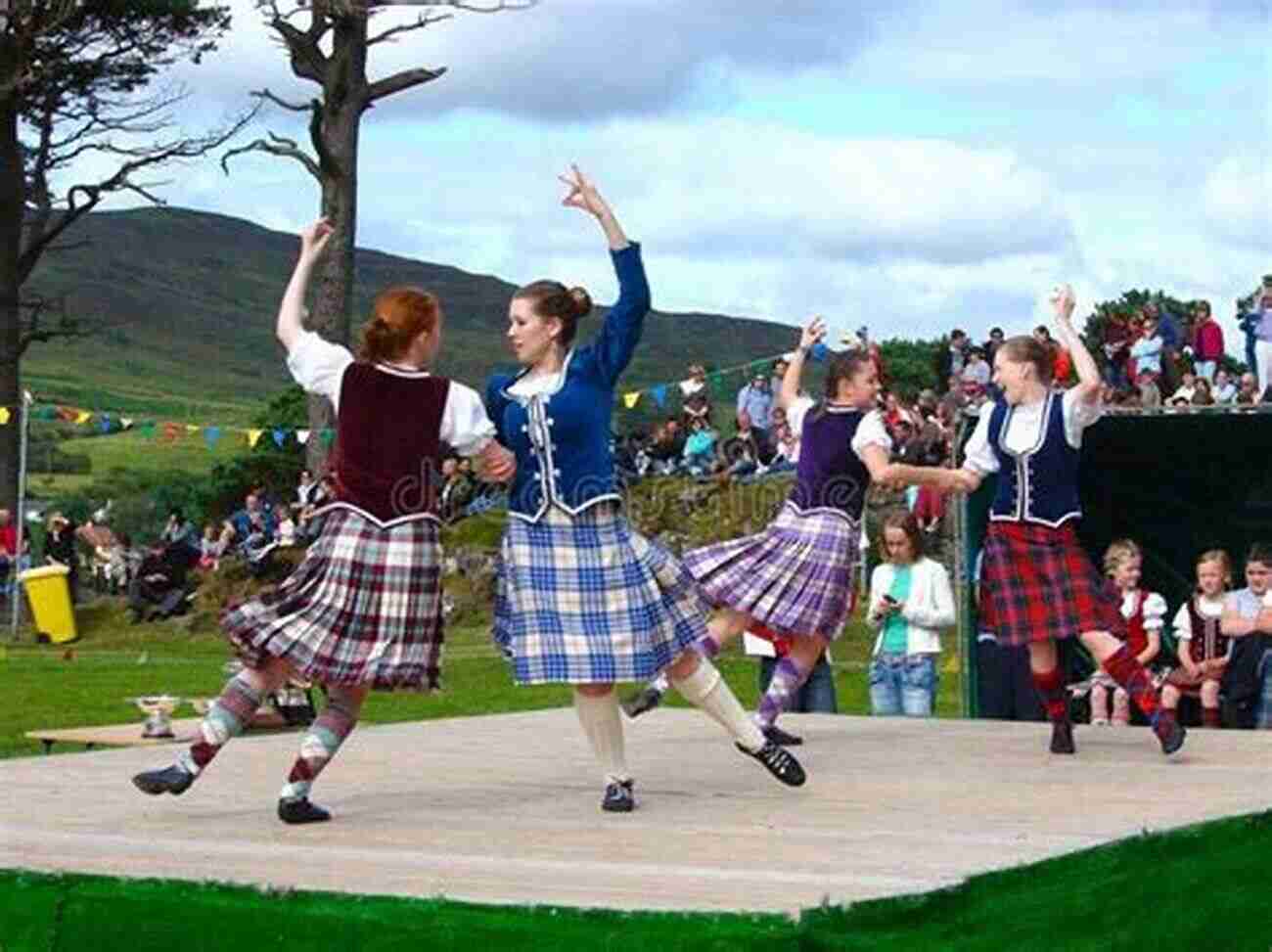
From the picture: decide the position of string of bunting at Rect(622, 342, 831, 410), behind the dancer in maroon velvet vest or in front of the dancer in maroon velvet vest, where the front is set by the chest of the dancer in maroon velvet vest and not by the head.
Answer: in front

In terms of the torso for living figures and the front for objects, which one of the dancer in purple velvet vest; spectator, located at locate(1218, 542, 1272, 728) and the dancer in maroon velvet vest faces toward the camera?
the spectator

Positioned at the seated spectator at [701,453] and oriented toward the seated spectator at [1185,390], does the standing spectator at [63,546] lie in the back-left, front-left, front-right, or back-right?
back-right

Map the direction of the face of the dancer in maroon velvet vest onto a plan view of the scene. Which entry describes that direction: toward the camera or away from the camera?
away from the camera

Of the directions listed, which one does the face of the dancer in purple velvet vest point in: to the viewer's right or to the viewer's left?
to the viewer's right

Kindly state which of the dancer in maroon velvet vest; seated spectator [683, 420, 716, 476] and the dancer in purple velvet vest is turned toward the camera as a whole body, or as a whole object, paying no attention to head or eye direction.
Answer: the seated spectator

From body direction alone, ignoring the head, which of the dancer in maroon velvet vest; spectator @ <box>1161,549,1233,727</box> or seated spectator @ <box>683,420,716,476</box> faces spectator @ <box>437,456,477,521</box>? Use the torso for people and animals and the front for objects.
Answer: the dancer in maroon velvet vest

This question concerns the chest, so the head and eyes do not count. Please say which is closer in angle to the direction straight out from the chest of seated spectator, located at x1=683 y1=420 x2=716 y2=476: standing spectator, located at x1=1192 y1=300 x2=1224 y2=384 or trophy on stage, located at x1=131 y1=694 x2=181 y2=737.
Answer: the trophy on stage

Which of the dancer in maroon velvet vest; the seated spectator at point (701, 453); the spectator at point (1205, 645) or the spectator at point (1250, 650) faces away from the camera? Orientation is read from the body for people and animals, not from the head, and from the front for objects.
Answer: the dancer in maroon velvet vest

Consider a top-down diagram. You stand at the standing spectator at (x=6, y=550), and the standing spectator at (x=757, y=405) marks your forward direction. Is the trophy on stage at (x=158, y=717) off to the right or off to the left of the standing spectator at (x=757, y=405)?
right

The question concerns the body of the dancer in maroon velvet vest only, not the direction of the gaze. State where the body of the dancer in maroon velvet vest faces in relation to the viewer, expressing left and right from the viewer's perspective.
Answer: facing away from the viewer

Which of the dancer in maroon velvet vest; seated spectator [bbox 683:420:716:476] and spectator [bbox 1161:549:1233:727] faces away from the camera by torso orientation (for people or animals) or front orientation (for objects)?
the dancer in maroon velvet vest
